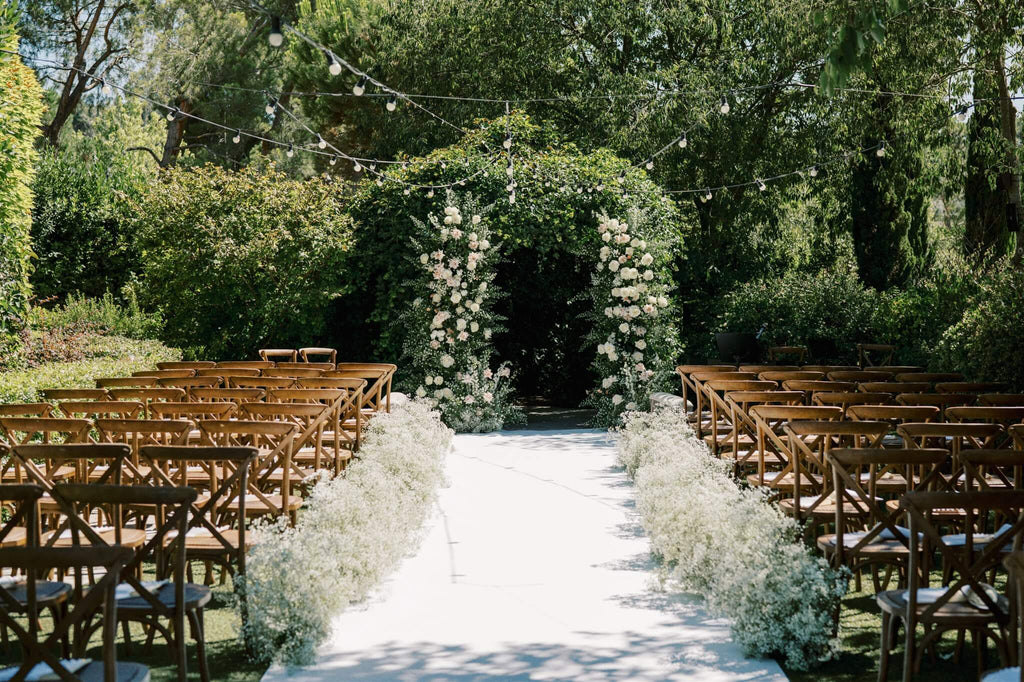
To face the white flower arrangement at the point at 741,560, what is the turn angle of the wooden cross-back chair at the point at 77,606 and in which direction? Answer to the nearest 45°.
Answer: approximately 45° to its right

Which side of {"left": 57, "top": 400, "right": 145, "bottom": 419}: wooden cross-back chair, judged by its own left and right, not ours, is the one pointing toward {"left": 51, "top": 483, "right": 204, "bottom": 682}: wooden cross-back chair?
back

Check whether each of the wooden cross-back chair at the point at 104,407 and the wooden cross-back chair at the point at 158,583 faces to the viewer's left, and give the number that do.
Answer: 0

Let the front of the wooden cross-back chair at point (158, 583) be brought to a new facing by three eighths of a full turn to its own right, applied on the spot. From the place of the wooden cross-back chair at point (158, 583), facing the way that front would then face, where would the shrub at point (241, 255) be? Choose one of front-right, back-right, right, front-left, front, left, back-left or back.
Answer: back

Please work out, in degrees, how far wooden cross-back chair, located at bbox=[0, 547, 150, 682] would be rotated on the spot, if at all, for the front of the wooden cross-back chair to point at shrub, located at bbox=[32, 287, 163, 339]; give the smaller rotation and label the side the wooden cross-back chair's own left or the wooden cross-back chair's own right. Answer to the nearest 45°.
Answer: approximately 45° to the wooden cross-back chair's own left

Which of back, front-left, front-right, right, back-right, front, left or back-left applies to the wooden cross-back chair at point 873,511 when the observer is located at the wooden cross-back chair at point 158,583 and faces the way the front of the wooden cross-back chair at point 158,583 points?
front-right

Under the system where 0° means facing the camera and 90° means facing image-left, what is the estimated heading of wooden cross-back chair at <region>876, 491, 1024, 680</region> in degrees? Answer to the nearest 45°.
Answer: approximately 135°

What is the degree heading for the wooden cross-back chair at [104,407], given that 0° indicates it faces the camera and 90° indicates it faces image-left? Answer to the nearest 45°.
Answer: approximately 180°

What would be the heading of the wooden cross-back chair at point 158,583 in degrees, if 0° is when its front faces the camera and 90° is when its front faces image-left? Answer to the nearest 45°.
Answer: approximately 225°

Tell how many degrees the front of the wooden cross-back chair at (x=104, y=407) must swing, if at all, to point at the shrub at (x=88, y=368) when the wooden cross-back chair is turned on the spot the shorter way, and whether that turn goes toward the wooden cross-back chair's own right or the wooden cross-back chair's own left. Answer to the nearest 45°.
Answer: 0° — it already faces it

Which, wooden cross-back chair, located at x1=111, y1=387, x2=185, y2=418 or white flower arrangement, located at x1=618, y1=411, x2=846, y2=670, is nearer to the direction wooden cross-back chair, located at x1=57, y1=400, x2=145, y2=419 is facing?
the wooden cross-back chair

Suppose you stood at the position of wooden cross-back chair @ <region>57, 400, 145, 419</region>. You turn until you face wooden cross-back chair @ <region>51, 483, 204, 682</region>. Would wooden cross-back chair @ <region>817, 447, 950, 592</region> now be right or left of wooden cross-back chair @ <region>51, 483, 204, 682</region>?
left

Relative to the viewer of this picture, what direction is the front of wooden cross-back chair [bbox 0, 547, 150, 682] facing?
facing away from the viewer and to the right of the viewer
